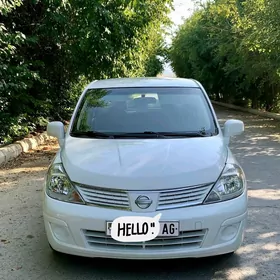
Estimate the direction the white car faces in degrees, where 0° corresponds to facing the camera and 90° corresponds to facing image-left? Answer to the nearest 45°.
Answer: approximately 0°
